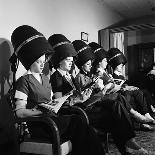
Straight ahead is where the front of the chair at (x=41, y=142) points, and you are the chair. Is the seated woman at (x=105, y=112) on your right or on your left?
on your left

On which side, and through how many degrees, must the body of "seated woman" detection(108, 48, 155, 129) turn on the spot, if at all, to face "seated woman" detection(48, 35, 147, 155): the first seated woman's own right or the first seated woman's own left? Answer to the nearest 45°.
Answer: approximately 45° to the first seated woman's own right

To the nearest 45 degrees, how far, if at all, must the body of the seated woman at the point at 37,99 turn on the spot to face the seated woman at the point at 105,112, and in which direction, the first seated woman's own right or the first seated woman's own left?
approximately 90° to the first seated woman's own left

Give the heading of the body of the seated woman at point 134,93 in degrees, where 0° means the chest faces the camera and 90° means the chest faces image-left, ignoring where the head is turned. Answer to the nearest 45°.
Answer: approximately 315°

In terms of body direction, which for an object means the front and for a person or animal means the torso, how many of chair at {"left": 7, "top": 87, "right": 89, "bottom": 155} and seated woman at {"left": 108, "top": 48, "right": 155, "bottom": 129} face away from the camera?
0

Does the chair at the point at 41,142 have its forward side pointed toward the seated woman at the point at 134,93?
no

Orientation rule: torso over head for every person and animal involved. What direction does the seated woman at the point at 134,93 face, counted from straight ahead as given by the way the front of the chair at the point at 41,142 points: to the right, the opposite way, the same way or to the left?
the same way

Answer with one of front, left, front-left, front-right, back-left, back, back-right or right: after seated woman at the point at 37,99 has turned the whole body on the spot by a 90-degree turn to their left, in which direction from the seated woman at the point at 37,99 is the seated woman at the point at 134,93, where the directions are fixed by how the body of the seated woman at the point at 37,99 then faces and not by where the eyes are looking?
front

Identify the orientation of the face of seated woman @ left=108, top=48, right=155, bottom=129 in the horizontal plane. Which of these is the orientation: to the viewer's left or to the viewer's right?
to the viewer's right

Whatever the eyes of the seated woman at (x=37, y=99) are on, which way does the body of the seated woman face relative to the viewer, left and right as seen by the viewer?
facing the viewer and to the right of the viewer
